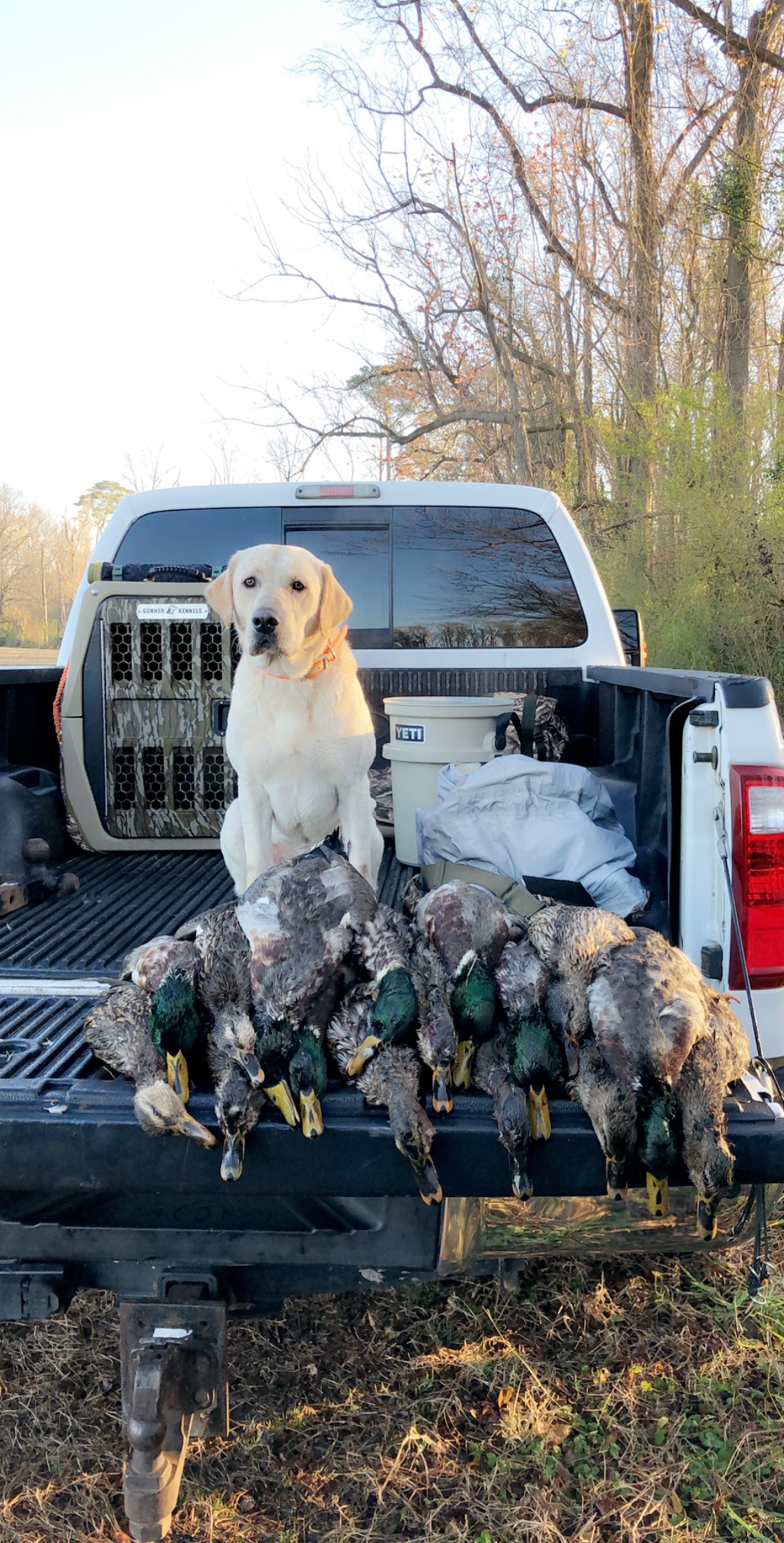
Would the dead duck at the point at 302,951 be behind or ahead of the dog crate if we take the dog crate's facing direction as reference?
ahead

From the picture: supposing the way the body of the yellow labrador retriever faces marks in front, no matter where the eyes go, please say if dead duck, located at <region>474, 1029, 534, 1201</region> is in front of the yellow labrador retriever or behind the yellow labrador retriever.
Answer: in front

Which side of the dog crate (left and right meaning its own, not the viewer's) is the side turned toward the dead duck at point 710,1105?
front

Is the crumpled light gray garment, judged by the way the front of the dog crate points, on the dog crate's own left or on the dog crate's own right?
on the dog crate's own left

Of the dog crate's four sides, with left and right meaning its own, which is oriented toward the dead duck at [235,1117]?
front

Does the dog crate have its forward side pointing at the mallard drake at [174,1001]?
yes

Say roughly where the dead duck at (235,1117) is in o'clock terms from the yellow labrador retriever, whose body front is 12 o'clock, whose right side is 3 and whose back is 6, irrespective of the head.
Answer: The dead duck is roughly at 12 o'clock from the yellow labrador retriever.

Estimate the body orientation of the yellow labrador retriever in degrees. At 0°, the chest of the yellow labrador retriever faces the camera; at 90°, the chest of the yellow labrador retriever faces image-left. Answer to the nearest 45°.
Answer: approximately 0°

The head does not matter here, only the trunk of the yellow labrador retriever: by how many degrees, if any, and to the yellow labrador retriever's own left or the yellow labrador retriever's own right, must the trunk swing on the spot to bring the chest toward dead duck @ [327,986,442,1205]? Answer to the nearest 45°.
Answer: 0° — it already faces it

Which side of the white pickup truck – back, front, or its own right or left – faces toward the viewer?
back

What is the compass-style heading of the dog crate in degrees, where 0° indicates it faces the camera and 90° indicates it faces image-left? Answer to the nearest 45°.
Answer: approximately 0°

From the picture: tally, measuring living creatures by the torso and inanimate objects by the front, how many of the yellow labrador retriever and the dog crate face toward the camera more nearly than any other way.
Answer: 2
